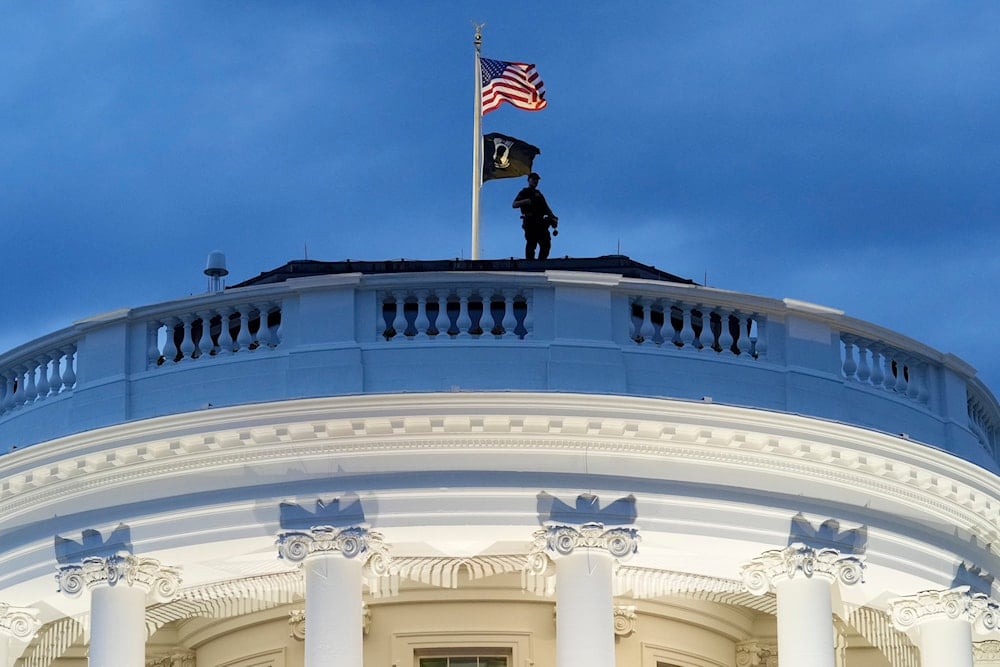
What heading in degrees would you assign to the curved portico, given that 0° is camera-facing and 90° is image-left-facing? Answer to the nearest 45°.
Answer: approximately 0°
